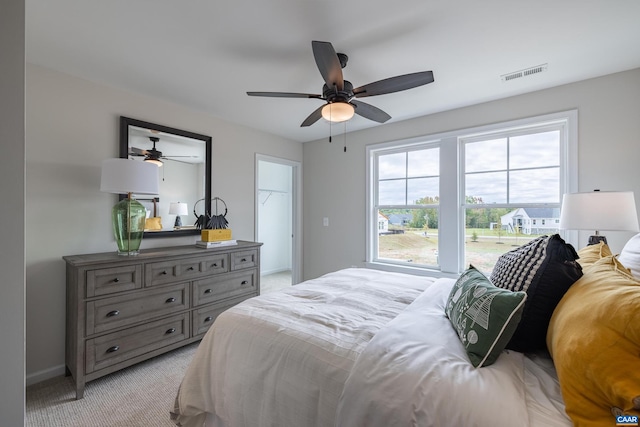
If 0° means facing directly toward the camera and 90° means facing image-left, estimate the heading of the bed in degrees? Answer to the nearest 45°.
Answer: approximately 135°

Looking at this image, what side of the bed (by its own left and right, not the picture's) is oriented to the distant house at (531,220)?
right

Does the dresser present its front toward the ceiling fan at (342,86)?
yes

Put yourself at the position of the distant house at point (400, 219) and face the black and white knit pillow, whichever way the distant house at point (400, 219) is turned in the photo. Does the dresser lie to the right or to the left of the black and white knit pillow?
right

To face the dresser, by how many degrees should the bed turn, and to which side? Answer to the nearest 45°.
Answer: approximately 45° to its left

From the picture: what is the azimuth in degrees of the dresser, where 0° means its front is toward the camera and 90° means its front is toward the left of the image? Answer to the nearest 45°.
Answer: approximately 315°

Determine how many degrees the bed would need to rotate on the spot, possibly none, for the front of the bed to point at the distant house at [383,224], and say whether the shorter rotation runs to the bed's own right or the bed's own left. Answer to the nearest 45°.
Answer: approximately 45° to the bed's own right

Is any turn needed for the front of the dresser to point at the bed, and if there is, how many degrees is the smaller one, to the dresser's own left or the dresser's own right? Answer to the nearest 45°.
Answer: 0° — it already faces it

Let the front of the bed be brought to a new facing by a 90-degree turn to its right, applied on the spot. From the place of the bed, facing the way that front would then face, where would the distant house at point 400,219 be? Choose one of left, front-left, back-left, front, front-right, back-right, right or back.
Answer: front-left
